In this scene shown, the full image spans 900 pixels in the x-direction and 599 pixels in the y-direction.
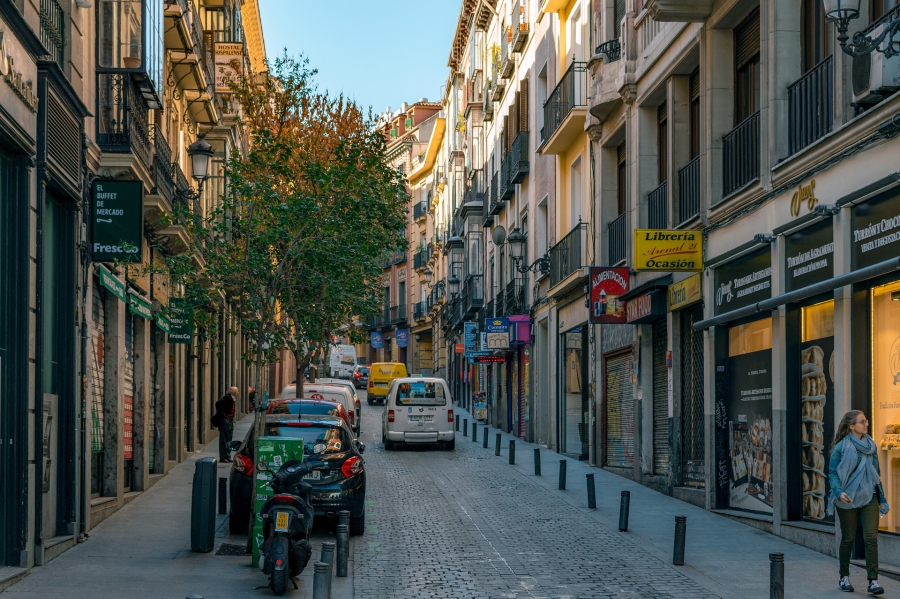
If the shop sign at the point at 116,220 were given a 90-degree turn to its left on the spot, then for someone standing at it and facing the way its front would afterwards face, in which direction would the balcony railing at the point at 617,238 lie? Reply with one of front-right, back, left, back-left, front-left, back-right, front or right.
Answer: front-left

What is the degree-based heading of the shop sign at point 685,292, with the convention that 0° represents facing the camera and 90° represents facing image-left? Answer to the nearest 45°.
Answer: approximately 45°

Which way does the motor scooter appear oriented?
away from the camera

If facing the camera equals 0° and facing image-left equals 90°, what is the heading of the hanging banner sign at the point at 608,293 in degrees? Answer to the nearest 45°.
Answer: approximately 0°

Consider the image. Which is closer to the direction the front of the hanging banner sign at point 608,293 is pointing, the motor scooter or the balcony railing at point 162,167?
the motor scooter

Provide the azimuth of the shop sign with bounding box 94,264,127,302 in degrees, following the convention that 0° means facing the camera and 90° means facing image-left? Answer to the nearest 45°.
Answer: approximately 315°

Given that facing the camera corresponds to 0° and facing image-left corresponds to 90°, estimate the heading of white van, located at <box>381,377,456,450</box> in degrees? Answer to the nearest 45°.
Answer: approximately 180°

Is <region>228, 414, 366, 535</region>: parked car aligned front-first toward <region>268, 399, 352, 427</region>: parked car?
yes

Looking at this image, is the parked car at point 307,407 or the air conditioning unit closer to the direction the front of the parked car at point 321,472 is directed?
the parked car
